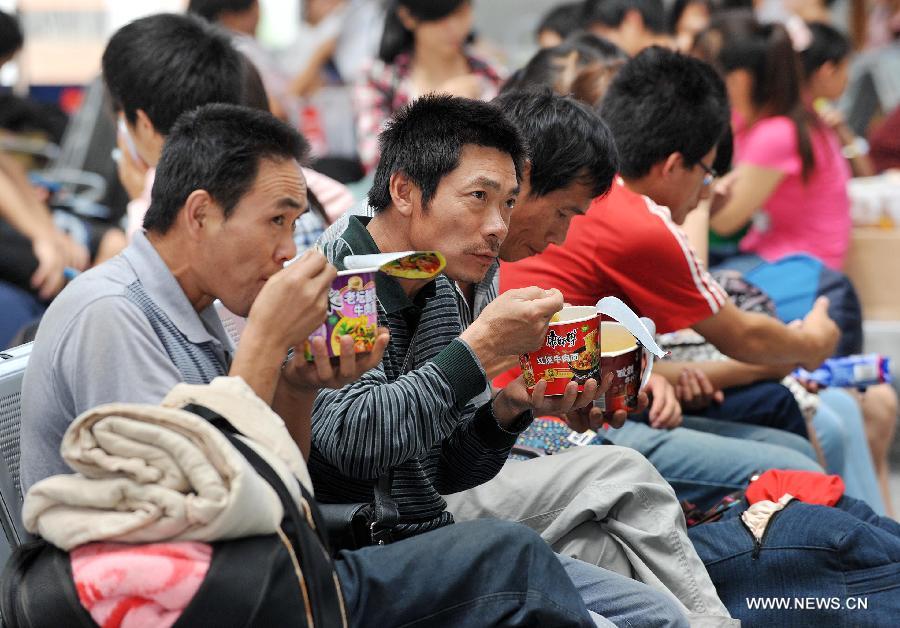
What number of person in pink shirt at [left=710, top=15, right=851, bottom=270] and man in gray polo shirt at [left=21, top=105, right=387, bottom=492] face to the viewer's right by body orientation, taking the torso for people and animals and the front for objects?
1

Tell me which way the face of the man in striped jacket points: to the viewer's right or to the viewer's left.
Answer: to the viewer's right

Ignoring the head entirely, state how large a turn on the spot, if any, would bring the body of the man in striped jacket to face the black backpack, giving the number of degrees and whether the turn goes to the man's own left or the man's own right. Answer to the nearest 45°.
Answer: approximately 45° to the man's own right

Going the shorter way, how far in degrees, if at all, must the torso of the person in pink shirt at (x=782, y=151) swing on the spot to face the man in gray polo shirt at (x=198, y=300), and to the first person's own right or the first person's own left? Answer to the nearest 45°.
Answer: approximately 90° to the first person's own left

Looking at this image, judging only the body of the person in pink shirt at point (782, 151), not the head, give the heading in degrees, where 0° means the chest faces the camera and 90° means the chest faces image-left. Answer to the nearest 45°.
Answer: approximately 90°

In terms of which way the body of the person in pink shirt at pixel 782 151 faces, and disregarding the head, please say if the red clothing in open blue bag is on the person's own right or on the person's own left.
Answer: on the person's own left

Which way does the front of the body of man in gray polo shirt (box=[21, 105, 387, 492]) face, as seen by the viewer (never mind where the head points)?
to the viewer's right

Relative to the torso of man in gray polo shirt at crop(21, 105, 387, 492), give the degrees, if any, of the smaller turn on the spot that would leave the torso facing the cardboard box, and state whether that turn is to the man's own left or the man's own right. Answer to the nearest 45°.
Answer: approximately 45° to the man's own left
